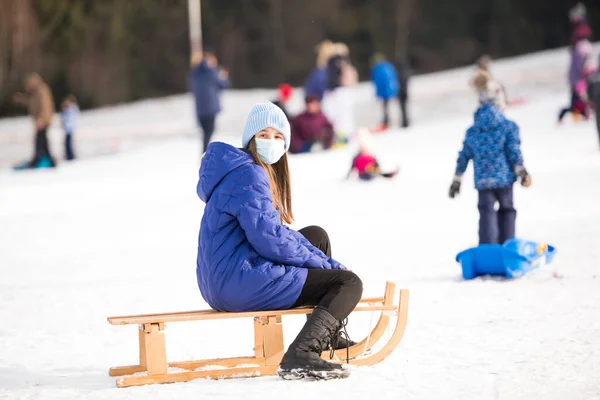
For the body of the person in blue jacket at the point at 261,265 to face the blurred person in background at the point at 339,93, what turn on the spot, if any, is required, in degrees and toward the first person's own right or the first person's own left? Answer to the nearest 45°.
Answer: approximately 90° to the first person's own left

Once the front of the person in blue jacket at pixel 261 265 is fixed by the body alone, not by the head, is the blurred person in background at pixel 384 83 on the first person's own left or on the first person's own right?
on the first person's own left

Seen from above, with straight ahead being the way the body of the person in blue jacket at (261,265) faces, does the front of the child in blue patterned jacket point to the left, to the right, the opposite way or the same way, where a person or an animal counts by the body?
to the left

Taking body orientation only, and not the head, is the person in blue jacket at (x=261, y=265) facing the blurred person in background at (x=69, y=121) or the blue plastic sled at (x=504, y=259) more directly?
the blue plastic sled

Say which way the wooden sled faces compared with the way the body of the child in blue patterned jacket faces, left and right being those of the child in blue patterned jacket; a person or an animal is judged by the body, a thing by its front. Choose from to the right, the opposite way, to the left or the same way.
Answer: to the right

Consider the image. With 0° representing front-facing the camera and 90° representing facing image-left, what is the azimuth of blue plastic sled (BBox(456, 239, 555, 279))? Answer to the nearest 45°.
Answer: approximately 270°

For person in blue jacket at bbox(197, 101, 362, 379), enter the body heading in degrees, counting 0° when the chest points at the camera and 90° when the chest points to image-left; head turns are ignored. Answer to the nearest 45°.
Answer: approximately 270°

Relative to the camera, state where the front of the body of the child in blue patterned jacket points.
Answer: away from the camera

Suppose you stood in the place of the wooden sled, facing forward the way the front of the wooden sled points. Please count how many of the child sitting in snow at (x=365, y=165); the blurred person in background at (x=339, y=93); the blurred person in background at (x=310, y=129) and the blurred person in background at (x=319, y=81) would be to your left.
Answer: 4

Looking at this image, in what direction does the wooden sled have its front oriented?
to the viewer's right
